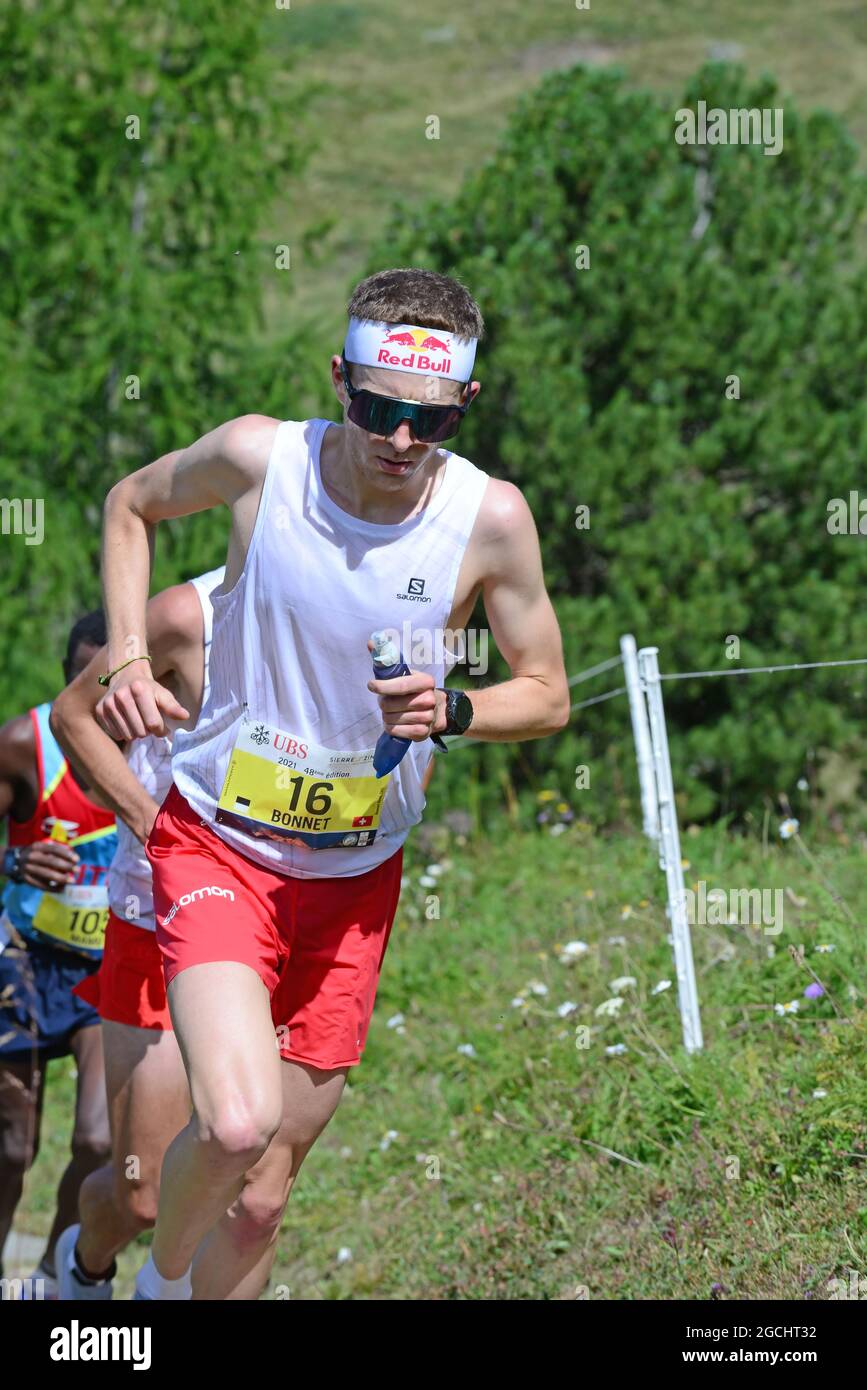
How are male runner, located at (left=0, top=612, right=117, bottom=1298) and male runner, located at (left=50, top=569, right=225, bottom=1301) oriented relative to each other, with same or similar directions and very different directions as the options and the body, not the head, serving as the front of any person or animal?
same or similar directions

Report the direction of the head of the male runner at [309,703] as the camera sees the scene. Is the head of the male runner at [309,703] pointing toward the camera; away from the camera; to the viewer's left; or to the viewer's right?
toward the camera

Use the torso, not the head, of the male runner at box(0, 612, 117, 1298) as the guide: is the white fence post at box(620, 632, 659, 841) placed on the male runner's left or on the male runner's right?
on the male runner's left

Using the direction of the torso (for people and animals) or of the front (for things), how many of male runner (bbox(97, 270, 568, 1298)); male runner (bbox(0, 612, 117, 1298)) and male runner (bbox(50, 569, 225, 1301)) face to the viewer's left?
0

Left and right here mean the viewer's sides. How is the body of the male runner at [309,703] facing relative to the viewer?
facing the viewer

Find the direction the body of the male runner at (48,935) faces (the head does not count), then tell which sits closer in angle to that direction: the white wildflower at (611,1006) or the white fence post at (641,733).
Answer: the white wildflower

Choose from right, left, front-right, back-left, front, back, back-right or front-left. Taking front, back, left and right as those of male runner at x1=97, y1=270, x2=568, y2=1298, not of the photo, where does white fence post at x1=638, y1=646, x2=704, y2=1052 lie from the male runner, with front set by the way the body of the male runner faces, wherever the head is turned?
back-left

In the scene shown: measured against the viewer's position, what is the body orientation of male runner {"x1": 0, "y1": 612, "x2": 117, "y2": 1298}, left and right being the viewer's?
facing the viewer and to the right of the viewer

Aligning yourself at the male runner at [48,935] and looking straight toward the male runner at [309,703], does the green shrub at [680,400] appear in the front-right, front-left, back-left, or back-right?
back-left
